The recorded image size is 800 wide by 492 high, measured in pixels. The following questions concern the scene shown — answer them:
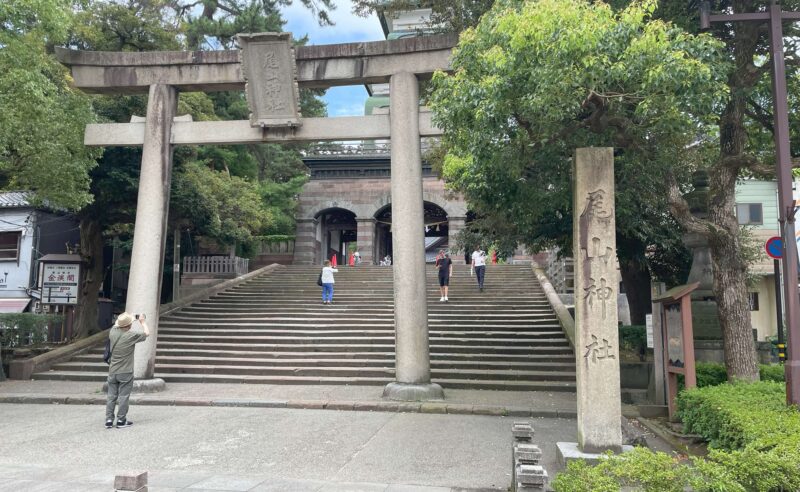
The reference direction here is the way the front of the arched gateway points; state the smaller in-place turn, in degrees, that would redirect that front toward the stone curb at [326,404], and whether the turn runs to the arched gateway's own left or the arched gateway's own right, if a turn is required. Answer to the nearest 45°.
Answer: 0° — it already faces it

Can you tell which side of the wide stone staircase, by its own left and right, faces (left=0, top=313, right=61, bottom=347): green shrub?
right

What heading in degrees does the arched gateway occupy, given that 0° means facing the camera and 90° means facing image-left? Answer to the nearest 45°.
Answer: approximately 0°

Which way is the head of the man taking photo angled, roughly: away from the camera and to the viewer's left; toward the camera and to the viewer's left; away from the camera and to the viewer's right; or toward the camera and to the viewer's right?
away from the camera and to the viewer's right

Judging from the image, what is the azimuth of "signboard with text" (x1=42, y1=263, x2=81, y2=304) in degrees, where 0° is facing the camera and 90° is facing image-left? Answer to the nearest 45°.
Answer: approximately 0°

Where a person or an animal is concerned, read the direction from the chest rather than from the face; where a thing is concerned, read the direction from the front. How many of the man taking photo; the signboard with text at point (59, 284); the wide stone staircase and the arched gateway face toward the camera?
3

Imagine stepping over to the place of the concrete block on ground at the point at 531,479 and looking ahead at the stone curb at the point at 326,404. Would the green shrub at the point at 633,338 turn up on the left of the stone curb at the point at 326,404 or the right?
right

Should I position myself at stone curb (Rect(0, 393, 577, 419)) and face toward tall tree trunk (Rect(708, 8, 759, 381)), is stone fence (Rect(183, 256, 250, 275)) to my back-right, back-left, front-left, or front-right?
back-left

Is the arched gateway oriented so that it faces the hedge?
yes
